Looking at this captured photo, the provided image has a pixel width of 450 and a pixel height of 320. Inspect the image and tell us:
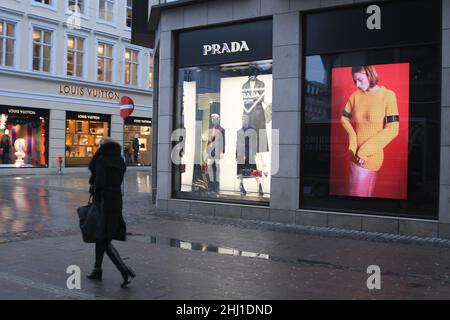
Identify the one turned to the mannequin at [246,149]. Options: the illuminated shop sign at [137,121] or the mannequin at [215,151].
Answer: the illuminated shop sign

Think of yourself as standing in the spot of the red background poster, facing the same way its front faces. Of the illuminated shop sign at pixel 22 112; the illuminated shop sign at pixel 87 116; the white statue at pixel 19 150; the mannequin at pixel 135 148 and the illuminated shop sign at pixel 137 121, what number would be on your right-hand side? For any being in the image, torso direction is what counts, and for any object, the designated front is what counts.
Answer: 5

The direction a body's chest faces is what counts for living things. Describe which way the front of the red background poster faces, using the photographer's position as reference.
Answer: facing the viewer and to the left of the viewer

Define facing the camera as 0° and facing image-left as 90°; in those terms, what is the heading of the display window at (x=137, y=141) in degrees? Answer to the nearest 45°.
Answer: approximately 315°

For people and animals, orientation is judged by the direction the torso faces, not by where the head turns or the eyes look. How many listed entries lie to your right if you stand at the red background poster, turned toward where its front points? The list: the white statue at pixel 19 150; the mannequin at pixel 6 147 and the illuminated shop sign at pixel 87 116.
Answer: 3

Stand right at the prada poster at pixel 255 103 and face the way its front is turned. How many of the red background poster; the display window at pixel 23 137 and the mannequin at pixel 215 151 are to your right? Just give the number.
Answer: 2

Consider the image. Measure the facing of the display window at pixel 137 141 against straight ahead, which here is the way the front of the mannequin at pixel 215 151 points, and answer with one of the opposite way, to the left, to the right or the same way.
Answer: to the left

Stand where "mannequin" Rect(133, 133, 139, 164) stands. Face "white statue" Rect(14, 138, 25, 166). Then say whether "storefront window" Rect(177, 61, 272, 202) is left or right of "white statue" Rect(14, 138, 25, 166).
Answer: left

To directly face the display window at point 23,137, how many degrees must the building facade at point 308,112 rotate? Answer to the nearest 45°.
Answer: approximately 90° to its right

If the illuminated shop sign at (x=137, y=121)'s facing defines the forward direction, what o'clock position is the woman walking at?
The woman walking is roughly at 12 o'clock from the illuminated shop sign.

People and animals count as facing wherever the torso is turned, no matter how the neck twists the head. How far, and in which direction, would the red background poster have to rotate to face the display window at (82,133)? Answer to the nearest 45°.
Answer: approximately 90° to its right

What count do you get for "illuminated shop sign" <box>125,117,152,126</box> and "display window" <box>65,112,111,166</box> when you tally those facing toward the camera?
2

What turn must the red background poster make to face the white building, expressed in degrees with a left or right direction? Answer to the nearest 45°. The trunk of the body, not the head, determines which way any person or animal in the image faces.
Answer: approximately 90° to its right

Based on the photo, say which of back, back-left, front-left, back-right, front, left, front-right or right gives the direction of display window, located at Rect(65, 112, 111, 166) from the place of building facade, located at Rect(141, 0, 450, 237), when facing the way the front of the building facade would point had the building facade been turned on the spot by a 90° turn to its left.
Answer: back

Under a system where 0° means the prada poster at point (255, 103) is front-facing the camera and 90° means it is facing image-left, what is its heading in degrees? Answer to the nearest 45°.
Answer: approximately 45°
